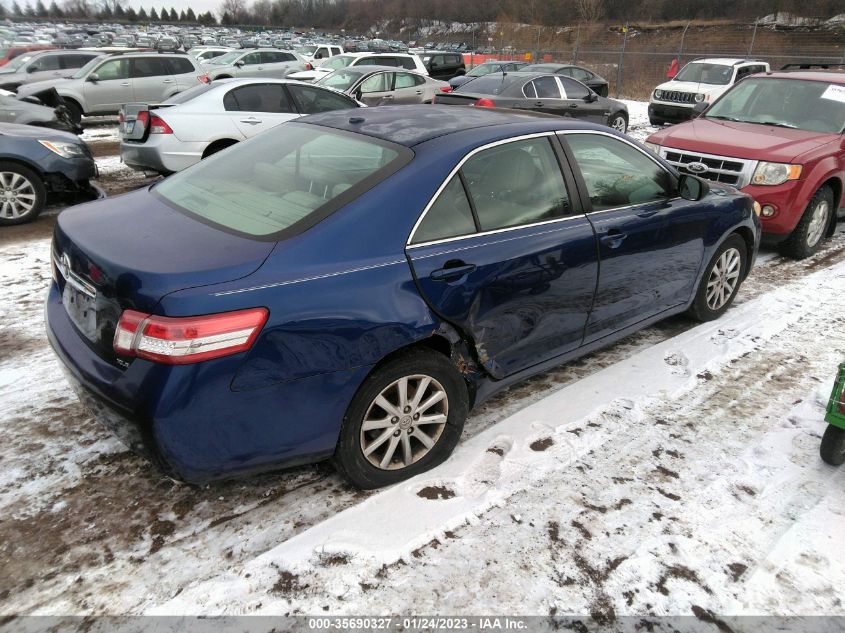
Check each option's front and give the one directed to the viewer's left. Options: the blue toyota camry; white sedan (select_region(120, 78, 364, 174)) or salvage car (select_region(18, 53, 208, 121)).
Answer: the salvage car

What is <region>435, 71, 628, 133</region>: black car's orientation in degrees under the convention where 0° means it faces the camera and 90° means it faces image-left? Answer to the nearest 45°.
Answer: approximately 225°

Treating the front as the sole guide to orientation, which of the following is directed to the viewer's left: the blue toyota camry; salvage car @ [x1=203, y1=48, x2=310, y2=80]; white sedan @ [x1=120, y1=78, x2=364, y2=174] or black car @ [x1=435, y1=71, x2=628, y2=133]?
the salvage car

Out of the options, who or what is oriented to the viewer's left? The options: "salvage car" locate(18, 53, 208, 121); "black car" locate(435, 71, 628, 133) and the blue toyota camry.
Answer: the salvage car

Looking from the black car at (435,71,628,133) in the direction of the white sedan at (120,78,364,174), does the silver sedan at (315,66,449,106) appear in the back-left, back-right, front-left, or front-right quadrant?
front-right

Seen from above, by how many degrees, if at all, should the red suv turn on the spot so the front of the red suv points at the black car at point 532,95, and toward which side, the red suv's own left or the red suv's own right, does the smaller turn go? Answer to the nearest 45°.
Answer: approximately 90° to the red suv's own right

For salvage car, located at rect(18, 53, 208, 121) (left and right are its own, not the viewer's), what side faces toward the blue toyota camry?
left

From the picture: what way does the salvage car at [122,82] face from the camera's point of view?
to the viewer's left

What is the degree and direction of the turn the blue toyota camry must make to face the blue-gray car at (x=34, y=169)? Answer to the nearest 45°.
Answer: approximately 90° to its left

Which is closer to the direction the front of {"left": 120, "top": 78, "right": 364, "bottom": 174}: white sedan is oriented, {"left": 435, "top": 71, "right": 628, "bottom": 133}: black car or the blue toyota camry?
the black car

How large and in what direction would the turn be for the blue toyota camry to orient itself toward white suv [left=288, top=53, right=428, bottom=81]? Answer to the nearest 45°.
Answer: approximately 45° to its left

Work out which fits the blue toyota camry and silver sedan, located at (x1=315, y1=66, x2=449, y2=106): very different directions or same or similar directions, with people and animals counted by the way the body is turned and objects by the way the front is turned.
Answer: very different directions

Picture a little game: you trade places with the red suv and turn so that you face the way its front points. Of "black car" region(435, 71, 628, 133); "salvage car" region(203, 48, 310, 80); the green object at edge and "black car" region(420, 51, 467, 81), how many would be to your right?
3

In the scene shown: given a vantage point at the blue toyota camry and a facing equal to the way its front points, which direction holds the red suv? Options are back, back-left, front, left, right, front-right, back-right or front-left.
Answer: front

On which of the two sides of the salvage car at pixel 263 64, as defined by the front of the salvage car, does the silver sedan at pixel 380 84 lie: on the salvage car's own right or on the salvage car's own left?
on the salvage car's own left

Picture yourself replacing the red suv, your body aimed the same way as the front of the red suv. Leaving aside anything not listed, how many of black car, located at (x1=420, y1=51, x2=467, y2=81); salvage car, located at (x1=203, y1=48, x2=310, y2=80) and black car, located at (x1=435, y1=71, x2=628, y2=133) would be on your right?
3

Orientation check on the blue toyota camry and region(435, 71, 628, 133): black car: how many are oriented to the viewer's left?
0
